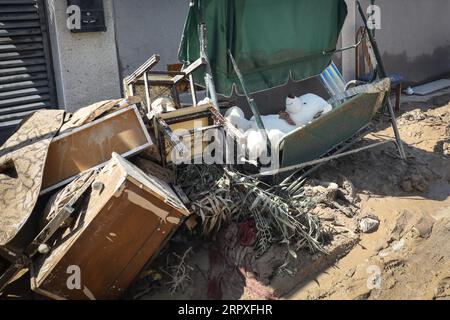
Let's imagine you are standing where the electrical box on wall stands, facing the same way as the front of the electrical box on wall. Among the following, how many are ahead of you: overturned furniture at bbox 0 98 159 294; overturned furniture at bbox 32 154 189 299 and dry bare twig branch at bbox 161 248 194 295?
3

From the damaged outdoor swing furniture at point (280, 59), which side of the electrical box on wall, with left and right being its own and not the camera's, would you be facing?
left

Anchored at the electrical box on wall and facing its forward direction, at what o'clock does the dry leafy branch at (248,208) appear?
The dry leafy branch is roughly at 11 o'clock from the electrical box on wall.

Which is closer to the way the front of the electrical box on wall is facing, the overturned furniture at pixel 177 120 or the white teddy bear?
the overturned furniture

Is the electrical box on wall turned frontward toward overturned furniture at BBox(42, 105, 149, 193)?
yes

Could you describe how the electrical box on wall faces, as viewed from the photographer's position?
facing the viewer

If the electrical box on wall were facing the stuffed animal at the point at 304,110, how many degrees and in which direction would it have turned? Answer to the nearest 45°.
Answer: approximately 45° to its left

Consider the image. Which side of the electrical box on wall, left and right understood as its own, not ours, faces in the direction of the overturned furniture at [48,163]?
front
